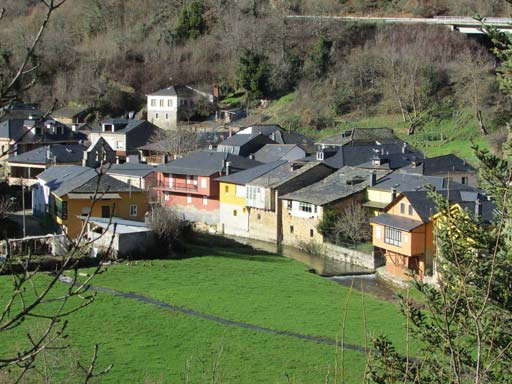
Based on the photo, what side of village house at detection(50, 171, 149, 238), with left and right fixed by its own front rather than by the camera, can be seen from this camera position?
front

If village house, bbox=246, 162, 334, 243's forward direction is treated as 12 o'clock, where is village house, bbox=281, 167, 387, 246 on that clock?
village house, bbox=281, 167, 387, 246 is roughly at 9 o'clock from village house, bbox=246, 162, 334, 243.

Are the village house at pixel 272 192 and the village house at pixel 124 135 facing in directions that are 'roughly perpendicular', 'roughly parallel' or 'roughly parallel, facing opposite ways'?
roughly parallel

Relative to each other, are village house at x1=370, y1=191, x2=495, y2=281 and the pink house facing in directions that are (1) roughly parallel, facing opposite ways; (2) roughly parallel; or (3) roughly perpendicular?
roughly parallel

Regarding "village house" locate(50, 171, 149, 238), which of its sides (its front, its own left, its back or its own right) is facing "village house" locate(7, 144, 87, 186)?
back

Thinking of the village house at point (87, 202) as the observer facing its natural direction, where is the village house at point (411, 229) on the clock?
the village house at point (411, 229) is roughly at 10 o'clock from the village house at point (87, 202).

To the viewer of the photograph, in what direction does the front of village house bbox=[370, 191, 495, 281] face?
facing the viewer and to the left of the viewer

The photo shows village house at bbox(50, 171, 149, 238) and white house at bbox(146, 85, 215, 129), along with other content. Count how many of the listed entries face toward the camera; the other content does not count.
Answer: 2

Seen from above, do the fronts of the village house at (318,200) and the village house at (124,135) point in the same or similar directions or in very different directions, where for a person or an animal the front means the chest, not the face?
same or similar directions

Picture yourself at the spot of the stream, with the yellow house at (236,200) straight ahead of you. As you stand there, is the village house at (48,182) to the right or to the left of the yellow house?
left

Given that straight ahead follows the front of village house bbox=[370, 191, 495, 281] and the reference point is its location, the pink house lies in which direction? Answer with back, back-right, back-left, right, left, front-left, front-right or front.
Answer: right

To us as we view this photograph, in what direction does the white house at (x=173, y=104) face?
facing the viewer

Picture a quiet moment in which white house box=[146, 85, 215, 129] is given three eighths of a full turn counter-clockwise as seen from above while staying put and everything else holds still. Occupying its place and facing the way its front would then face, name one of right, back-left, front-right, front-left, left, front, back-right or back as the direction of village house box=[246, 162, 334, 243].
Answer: back-right

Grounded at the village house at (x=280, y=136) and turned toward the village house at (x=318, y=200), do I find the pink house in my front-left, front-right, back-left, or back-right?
front-right
